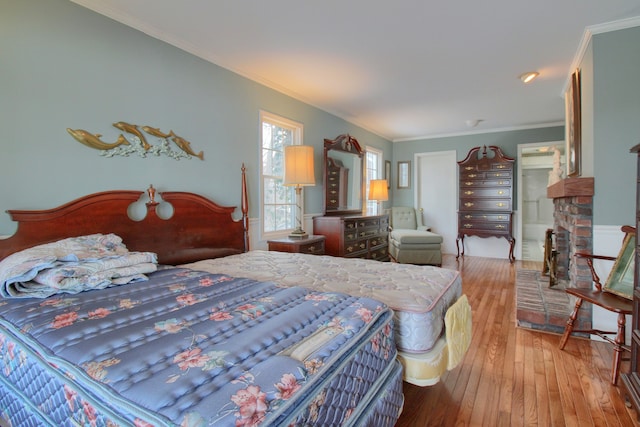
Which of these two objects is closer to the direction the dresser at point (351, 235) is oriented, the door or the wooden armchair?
the wooden armchair

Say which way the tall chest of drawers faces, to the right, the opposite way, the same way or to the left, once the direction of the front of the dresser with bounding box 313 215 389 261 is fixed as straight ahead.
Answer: to the right

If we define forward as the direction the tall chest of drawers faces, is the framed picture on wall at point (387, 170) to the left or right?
on its right

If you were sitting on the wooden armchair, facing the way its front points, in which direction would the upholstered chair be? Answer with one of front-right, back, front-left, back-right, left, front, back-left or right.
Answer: right

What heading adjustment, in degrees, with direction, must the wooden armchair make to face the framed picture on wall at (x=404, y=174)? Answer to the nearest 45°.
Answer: approximately 90° to its right

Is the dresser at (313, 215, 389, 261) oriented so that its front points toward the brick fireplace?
yes

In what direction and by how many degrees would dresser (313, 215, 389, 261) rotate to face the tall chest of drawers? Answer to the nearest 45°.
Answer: approximately 90° to its left

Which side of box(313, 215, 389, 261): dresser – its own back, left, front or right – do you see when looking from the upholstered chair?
left

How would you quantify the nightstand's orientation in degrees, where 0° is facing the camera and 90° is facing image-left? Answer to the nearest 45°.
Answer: approximately 315°

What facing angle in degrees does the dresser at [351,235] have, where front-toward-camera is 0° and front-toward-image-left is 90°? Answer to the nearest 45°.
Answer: approximately 315°

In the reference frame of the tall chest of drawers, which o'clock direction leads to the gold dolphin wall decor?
The gold dolphin wall decor is roughly at 1 o'clock from the tall chest of drawers.

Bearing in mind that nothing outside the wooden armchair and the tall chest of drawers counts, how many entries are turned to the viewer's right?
0

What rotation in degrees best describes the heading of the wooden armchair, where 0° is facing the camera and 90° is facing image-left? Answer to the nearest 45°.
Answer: approximately 45°

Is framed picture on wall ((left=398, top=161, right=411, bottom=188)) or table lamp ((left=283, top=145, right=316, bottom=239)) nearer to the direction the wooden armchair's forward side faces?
the table lamp

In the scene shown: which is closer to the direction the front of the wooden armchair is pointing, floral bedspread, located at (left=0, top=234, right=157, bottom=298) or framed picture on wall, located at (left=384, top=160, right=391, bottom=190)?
the floral bedspread

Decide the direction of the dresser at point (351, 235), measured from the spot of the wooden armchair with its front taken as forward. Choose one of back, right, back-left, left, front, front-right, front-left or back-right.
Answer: front-right

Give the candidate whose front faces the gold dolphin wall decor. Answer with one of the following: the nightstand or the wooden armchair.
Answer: the wooden armchair
